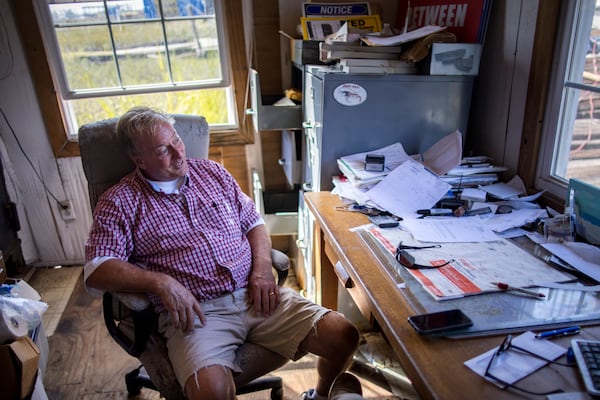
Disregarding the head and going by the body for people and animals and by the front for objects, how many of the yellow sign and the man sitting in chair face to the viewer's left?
0

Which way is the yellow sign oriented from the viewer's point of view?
toward the camera

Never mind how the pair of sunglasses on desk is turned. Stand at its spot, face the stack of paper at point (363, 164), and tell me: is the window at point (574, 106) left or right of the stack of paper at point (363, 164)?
right

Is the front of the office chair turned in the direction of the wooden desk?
yes

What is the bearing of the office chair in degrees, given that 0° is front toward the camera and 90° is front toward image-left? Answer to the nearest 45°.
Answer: approximately 315°
